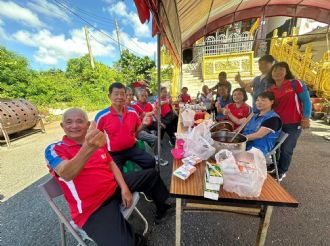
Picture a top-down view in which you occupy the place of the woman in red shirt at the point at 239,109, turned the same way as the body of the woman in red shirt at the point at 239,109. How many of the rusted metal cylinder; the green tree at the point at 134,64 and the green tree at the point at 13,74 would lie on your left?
0

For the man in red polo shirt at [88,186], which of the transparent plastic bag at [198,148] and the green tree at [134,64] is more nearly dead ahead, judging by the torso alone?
the transparent plastic bag

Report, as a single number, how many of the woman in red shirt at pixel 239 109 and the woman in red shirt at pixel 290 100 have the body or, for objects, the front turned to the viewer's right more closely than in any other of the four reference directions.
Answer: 0

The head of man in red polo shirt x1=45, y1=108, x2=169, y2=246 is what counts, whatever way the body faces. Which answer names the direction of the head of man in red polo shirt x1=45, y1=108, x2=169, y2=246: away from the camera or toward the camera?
toward the camera

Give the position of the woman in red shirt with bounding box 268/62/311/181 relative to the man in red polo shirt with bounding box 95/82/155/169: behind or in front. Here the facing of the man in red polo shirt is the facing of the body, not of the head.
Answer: in front

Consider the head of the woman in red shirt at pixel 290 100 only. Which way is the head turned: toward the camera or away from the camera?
toward the camera

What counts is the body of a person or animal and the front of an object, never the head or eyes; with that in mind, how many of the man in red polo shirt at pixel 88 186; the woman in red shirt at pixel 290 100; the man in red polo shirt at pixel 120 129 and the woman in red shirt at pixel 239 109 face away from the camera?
0

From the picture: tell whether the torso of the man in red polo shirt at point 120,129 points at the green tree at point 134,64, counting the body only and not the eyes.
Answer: no

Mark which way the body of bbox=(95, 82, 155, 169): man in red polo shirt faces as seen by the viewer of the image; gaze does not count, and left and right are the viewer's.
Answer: facing the viewer and to the right of the viewer

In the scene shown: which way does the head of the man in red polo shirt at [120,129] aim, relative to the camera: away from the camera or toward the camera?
toward the camera

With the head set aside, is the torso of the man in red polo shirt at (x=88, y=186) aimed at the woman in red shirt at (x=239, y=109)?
no

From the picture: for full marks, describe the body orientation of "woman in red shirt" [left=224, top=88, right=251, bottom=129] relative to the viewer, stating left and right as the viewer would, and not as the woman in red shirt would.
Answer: facing the viewer and to the left of the viewer

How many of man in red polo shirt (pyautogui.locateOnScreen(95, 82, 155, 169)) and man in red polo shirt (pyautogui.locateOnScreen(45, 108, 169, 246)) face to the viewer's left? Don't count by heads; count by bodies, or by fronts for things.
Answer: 0
